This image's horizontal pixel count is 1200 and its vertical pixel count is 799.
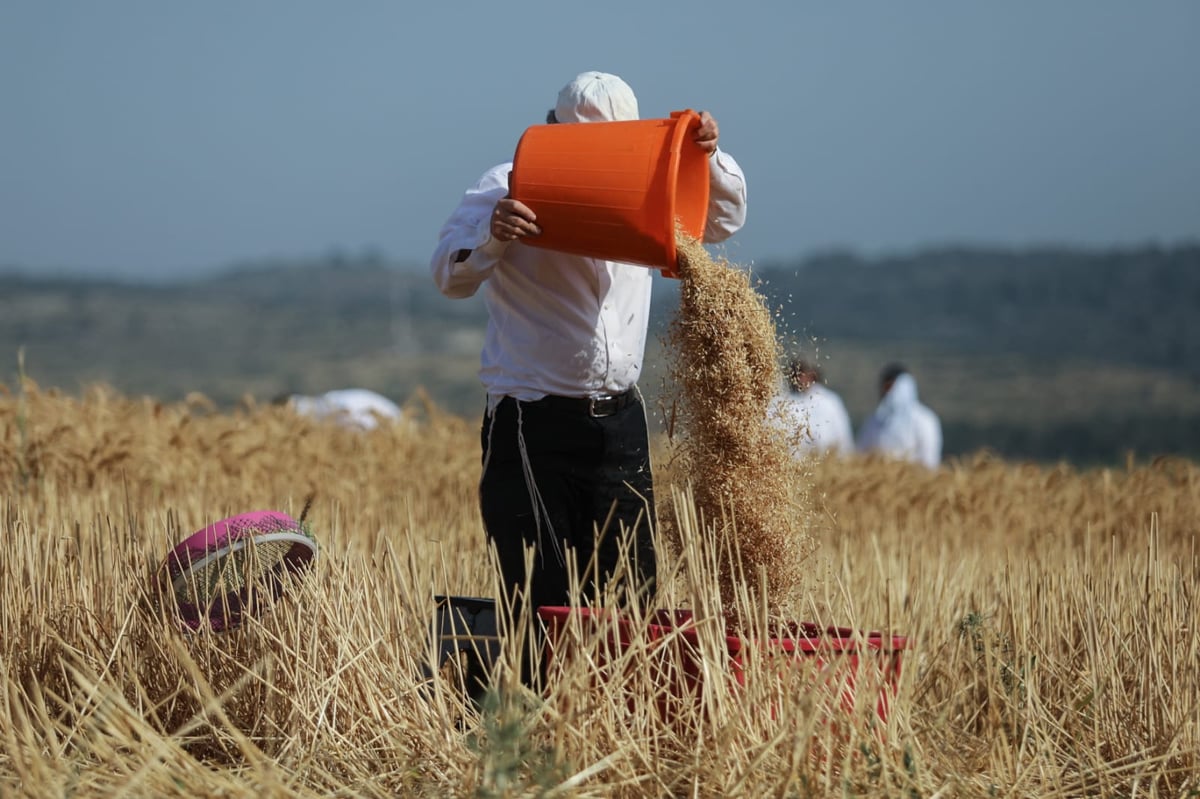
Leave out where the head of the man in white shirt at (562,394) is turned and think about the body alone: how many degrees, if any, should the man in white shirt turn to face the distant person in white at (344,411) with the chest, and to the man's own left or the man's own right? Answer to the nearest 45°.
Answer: approximately 135° to the man's own left

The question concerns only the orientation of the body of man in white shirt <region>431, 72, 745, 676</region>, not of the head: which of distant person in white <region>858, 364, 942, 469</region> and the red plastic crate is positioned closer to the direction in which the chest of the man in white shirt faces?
the red plastic crate

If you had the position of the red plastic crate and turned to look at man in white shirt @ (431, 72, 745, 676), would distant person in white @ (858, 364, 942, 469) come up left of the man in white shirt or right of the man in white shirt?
right

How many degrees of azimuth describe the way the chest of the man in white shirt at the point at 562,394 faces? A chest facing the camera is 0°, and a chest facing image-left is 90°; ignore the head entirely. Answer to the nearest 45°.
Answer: approximately 315°

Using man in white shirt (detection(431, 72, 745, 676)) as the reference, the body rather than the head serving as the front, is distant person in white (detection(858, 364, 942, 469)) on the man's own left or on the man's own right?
on the man's own left
